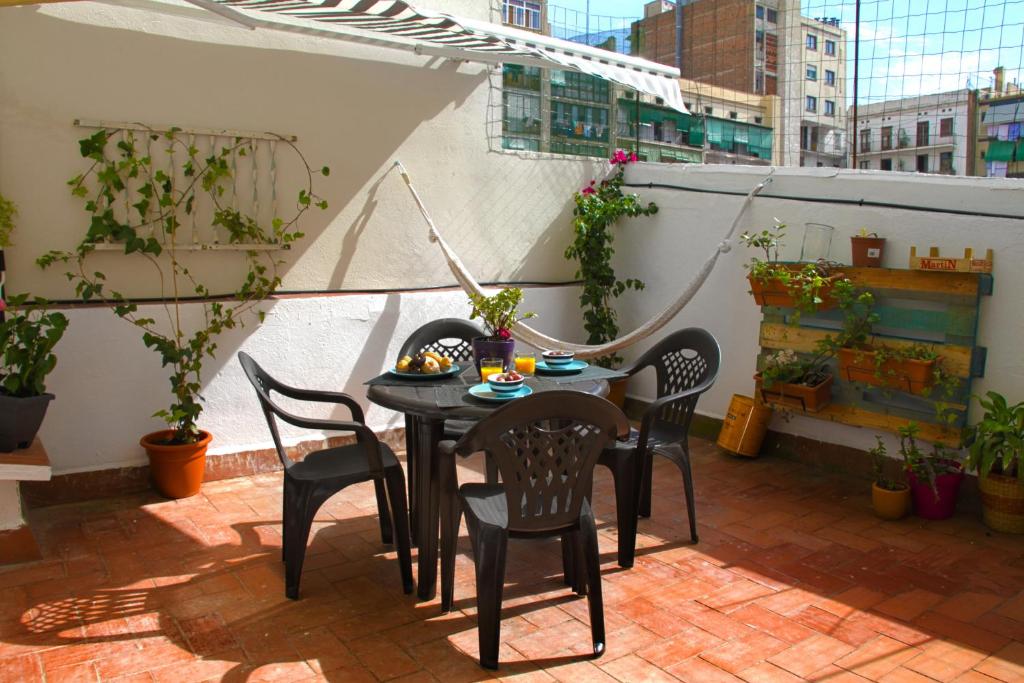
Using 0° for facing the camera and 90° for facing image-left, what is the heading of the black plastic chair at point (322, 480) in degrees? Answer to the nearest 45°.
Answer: approximately 270°

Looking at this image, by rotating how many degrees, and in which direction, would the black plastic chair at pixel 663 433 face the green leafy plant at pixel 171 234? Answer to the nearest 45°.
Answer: approximately 45° to its right

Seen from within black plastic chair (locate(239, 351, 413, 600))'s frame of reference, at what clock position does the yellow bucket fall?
The yellow bucket is roughly at 11 o'clock from the black plastic chair.

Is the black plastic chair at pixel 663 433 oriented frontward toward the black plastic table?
yes

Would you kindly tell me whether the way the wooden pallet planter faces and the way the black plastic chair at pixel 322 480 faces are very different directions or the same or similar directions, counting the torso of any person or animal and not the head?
very different directions

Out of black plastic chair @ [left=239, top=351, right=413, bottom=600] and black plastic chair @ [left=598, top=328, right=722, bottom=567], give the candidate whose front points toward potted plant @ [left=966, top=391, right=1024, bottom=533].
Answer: black plastic chair @ [left=239, top=351, right=413, bottom=600]

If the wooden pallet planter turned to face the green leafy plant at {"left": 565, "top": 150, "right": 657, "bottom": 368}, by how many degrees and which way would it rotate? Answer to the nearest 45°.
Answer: approximately 90° to its right

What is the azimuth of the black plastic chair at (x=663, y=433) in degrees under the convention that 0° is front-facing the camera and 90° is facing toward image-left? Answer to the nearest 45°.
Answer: approximately 45°

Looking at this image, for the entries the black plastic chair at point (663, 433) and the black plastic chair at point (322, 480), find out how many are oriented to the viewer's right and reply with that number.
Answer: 1

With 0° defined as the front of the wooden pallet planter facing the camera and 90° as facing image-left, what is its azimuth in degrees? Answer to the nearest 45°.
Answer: approximately 45°

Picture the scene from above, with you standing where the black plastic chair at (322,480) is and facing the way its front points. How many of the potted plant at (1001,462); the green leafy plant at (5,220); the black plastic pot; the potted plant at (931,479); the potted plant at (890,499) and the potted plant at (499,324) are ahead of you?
4

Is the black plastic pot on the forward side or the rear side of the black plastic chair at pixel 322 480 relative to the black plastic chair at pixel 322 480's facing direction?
on the rear side

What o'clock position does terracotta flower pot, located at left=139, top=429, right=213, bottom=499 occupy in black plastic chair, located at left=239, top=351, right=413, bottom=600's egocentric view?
The terracotta flower pot is roughly at 8 o'clock from the black plastic chair.
